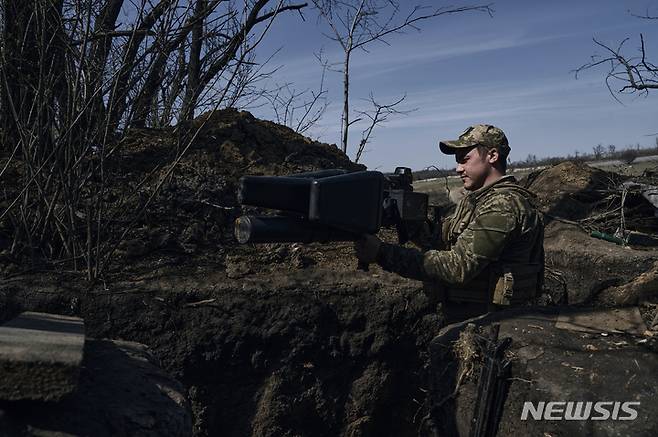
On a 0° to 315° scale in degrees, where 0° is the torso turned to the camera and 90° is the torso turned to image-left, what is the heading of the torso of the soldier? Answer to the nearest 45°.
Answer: approximately 90°

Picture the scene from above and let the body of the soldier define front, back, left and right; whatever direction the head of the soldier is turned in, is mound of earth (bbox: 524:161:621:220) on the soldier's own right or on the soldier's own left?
on the soldier's own right

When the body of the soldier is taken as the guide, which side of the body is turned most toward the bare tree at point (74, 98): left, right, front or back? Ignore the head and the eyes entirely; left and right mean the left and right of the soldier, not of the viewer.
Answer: front

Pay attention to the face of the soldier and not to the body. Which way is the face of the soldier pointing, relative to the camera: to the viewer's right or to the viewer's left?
to the viewer's left

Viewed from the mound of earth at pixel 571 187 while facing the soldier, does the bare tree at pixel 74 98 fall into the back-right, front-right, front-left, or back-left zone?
front-right

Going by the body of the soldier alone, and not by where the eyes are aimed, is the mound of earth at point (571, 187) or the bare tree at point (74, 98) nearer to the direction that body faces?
the bare tree
